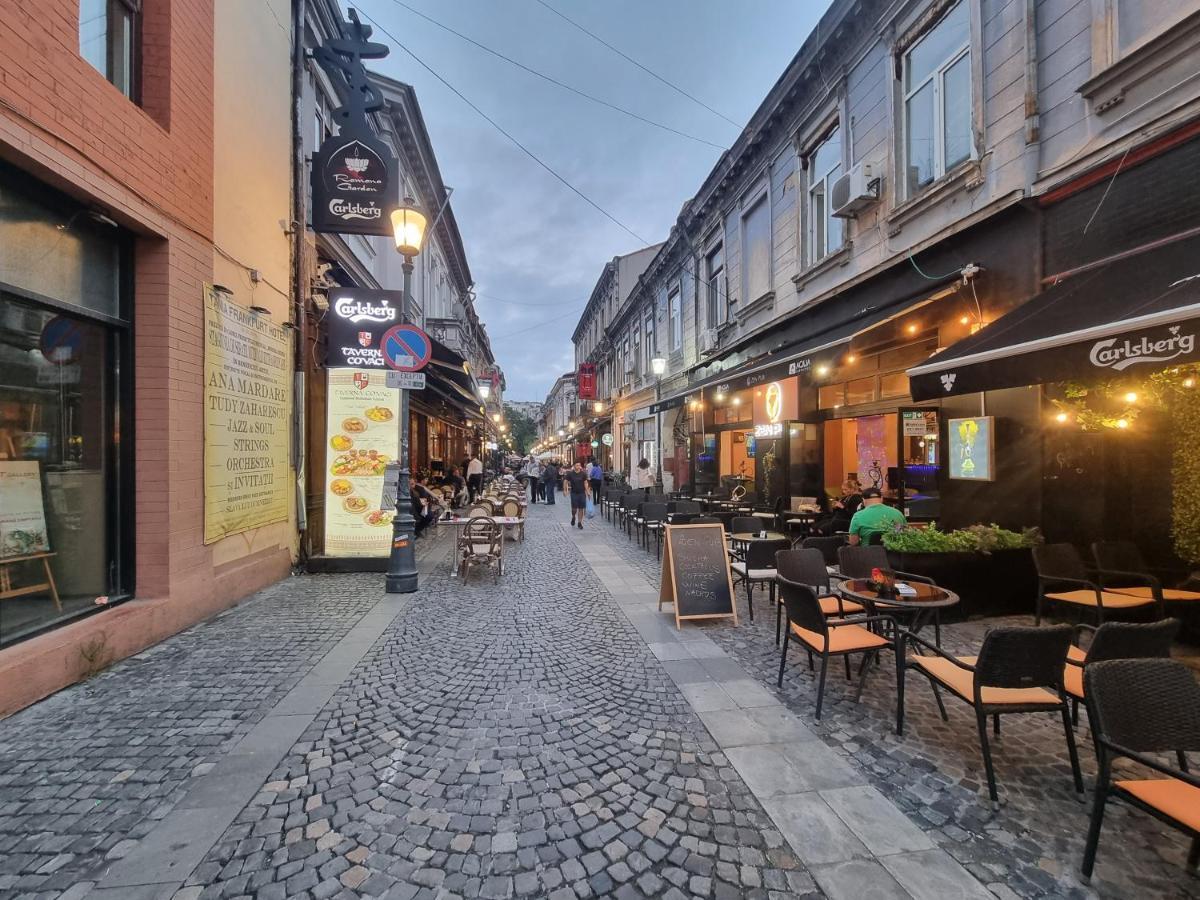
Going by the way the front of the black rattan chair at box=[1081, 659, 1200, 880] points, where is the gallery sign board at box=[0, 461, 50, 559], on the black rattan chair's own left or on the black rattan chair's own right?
on the black rattan chair's own right

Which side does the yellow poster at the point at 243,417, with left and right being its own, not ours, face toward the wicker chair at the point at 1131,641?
front

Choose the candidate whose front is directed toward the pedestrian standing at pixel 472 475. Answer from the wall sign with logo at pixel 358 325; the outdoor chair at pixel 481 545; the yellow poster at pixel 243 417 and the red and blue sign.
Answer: the outdoor chair

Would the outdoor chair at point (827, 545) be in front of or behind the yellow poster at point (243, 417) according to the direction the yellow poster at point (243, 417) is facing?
in front

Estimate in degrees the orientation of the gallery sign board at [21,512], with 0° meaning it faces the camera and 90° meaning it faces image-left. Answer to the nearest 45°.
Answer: approximately 315°

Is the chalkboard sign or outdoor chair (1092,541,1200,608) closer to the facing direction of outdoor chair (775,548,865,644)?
the outdoor chair

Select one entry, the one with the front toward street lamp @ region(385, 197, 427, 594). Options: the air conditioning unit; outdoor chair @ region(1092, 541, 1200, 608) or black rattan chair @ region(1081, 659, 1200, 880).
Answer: the air conditioning unit

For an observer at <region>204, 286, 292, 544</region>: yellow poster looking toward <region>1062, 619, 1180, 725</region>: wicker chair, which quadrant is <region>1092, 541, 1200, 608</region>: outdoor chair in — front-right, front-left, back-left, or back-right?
front-left

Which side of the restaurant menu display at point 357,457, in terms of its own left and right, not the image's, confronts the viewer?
front

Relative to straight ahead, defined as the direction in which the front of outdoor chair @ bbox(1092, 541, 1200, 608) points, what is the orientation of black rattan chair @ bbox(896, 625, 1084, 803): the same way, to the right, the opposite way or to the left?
the opposite way

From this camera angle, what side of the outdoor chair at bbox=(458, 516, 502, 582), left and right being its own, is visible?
back

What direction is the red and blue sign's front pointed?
toward the camera

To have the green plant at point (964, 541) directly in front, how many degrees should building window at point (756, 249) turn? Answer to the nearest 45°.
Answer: approximately 45° to its left
